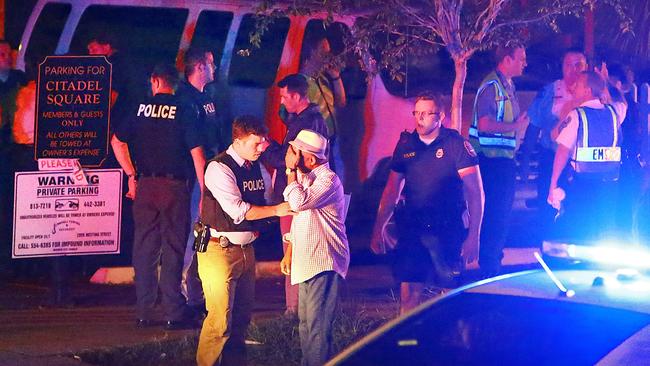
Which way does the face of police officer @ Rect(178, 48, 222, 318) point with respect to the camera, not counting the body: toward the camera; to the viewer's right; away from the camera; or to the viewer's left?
to the viewer's right

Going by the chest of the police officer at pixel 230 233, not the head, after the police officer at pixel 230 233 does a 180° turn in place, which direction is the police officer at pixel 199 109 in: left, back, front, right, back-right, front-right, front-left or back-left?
front-right

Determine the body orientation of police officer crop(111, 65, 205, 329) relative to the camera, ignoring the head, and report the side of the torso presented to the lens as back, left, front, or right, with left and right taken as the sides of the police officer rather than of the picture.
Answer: back

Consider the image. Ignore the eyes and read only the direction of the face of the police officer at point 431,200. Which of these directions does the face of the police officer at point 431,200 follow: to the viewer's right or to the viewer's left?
to the viewer's left

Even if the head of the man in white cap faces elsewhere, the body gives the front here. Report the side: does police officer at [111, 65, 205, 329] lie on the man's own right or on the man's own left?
on the man's own right

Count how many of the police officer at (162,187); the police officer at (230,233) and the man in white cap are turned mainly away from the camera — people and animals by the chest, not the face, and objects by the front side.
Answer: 1

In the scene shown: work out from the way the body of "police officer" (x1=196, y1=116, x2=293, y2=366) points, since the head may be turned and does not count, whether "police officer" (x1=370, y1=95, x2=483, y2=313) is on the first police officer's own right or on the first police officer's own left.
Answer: on the first police officer's own left

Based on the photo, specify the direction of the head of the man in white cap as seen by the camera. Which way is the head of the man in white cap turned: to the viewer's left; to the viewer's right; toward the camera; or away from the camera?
to the viewer's left

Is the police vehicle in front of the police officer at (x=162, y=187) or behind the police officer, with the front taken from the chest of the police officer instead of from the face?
behind

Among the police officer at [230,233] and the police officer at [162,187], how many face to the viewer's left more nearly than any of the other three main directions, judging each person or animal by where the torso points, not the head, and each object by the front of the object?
0

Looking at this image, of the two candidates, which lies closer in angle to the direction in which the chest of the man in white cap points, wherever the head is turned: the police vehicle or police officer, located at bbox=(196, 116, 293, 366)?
the police officer

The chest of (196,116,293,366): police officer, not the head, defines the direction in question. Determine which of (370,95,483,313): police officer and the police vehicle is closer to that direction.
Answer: the police vehicle

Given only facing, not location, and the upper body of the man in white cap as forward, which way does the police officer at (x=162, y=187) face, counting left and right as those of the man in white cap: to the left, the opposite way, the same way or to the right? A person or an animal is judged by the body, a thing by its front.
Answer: to the right

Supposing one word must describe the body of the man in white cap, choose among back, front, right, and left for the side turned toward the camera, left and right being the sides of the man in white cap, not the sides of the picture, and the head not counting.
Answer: left

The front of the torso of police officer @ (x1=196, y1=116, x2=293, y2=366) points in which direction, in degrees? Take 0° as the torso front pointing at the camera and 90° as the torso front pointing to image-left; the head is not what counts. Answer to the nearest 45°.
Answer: approximately 315°
